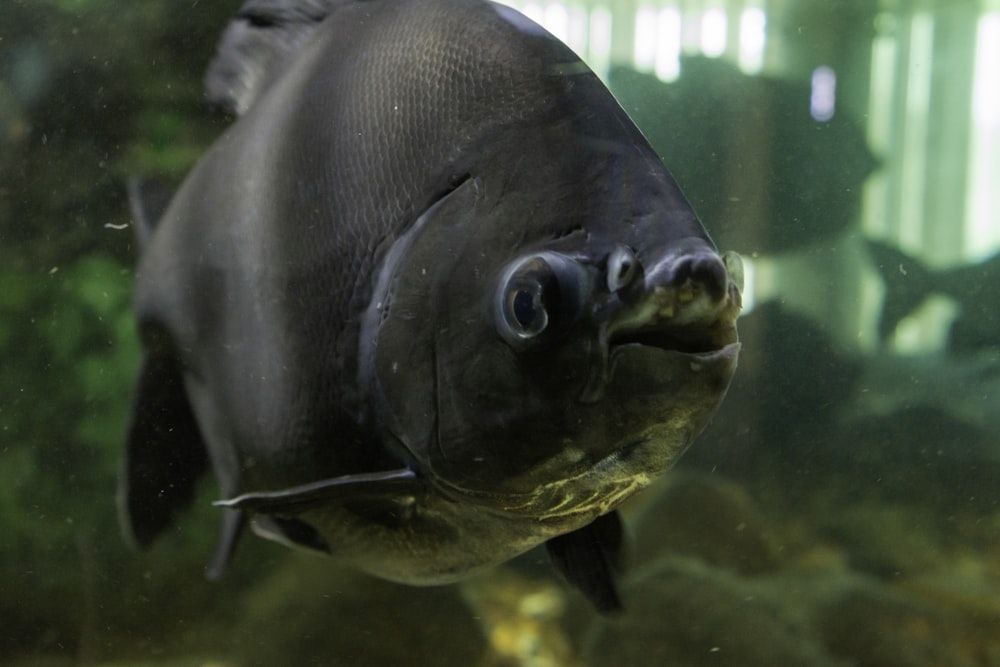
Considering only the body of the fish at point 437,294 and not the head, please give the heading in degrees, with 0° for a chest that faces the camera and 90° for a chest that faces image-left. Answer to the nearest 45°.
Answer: approximately 315°

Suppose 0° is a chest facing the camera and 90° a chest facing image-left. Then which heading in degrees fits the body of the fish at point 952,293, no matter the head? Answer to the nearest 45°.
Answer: approximately 270°

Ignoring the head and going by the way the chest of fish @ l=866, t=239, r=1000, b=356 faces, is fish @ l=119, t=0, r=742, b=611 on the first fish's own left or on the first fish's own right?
on the first fish's own right

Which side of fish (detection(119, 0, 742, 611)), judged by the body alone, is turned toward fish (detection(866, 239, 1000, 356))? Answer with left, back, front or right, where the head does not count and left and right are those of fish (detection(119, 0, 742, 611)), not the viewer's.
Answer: left
